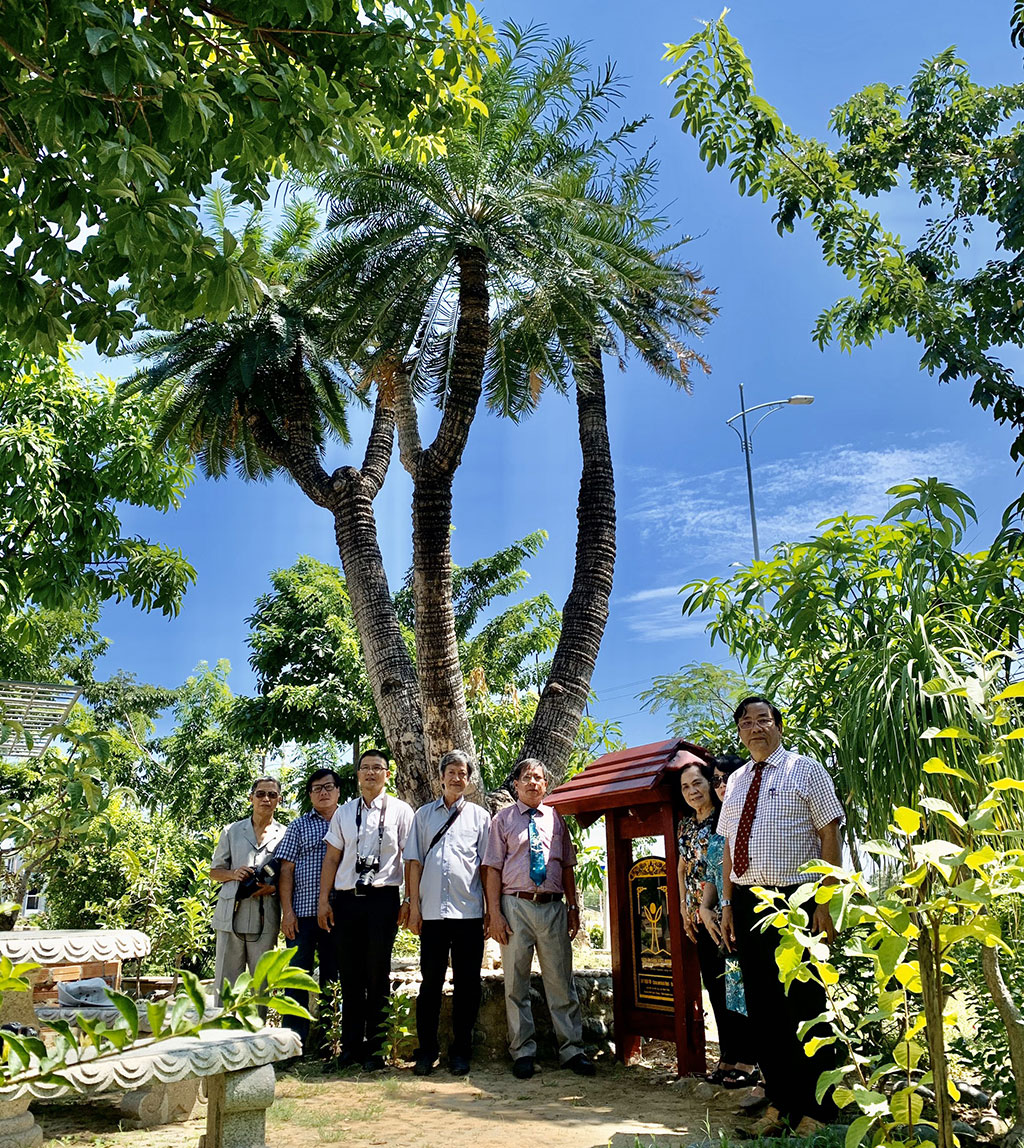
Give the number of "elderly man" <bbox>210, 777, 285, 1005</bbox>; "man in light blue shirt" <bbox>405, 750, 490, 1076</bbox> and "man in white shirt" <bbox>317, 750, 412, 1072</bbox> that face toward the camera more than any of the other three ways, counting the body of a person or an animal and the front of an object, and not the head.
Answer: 3

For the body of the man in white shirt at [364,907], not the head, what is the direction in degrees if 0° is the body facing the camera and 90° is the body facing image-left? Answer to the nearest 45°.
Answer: approximately 0°

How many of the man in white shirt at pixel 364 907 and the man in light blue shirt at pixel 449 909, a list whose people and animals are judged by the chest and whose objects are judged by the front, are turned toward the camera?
2

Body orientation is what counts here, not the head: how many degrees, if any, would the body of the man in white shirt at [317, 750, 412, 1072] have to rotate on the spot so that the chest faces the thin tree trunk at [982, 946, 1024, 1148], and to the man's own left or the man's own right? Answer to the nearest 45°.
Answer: approximately 45° to the man's own left

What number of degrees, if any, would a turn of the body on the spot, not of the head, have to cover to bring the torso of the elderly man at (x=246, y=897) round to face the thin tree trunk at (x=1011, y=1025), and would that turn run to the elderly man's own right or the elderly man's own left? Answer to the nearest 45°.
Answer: approximately 45° to the elderly man's own left

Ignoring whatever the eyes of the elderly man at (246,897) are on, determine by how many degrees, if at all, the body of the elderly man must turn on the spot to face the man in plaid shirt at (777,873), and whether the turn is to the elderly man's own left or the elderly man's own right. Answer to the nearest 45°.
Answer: approximately 45° to the elderly man's own left
